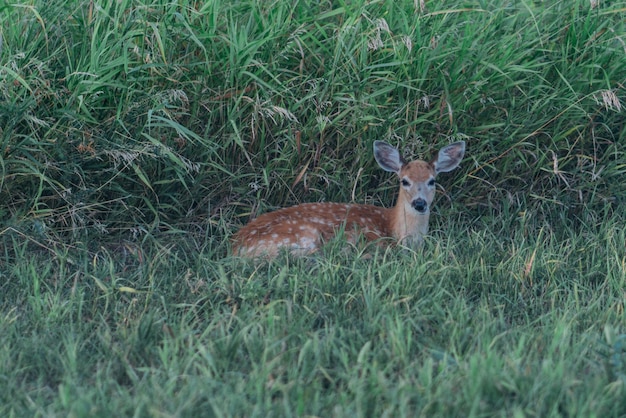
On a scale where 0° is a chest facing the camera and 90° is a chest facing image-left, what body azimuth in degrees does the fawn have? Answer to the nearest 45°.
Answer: approximately 270°
